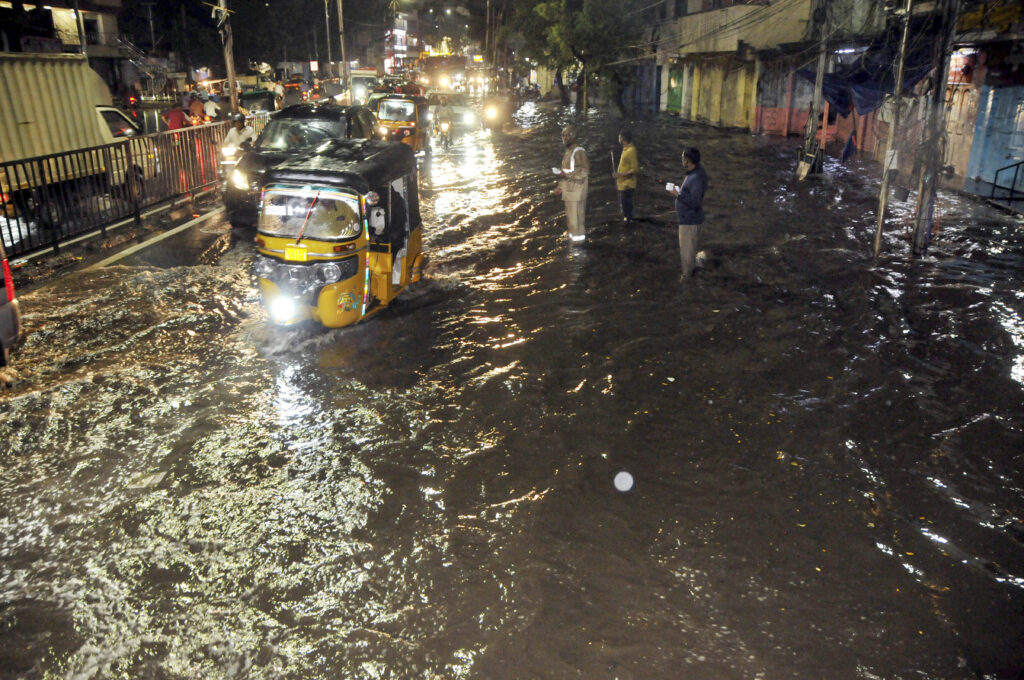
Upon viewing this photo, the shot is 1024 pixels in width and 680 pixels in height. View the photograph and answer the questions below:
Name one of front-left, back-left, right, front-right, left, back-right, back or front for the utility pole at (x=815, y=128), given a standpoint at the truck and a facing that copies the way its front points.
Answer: front-right

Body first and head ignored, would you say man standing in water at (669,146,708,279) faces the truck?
yes

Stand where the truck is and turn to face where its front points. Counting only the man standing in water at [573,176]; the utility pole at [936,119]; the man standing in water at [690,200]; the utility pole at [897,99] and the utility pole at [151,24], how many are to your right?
4

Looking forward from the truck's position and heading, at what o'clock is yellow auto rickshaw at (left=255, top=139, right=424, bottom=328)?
The yellow auto rickshaw is roughly at 4 o'clock from the truck.

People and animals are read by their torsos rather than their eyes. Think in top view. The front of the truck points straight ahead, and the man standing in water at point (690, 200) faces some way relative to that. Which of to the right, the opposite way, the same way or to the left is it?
to the left

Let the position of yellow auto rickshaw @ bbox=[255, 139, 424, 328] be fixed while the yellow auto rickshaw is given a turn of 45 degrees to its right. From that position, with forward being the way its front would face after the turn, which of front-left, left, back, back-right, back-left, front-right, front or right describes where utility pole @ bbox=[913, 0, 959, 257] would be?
back

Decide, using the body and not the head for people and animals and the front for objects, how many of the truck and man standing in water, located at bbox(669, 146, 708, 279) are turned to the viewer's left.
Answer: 1

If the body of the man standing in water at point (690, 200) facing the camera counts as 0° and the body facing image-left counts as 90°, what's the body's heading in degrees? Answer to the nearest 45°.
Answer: approximately 90°

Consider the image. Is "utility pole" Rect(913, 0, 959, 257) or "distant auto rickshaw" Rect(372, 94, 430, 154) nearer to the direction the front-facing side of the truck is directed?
the distant auto rickshaw

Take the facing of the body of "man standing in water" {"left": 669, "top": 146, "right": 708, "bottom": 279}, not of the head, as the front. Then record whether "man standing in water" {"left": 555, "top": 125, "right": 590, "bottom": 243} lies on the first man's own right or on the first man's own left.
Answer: on the first man's own right

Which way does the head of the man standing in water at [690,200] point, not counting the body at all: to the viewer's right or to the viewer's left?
to the viewer's left

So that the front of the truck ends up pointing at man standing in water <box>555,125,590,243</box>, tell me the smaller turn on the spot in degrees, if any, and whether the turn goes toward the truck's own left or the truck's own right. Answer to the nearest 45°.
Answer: approximately 90° to the truck's own right

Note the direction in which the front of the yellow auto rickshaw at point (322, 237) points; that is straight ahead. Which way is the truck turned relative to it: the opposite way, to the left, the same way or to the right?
the opposite way

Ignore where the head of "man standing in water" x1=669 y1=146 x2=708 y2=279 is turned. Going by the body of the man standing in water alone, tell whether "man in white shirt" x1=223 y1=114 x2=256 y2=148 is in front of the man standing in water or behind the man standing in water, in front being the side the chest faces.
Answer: in front

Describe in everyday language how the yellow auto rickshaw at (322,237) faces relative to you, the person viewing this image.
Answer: facing the viewer and to the left of the viewer

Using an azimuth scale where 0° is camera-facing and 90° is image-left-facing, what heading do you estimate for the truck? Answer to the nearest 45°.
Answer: approximately 225°
